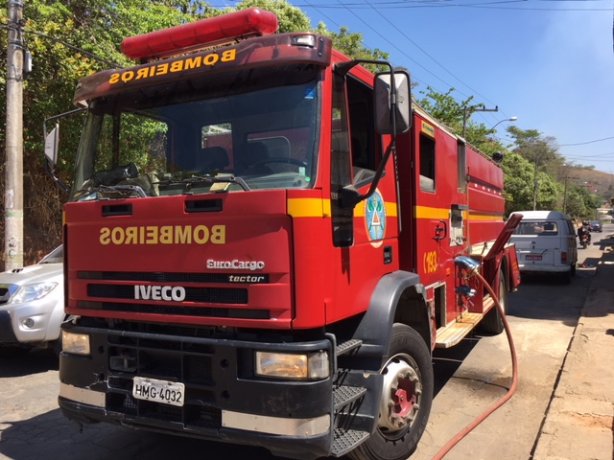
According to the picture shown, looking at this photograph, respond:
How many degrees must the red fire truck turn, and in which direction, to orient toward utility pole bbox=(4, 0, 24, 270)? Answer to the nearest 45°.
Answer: approximately 90° to its right

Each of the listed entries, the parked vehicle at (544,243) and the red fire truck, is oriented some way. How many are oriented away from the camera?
1

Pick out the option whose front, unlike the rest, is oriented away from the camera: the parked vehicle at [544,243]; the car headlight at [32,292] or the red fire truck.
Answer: the parked vehicle

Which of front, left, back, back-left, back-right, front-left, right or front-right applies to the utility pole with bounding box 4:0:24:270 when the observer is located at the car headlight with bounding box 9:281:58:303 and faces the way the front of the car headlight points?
back-right

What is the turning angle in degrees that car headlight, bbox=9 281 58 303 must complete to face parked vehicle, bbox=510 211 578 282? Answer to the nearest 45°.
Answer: approximately 135° to its left

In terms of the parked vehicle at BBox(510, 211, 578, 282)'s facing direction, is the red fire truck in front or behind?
behind

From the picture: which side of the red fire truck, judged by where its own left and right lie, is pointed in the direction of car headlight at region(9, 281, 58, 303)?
right

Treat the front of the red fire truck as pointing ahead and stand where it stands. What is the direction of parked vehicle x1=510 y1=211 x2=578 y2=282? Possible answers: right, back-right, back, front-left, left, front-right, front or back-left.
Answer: back

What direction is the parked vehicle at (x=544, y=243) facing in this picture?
away from the camera

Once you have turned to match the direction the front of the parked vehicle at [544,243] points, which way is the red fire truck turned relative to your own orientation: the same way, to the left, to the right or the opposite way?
the opposite way

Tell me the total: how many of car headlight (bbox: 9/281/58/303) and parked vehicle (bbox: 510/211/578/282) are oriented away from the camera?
1

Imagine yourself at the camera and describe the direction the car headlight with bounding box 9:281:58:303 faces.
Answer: facing the viewer and to the left of the viewer
